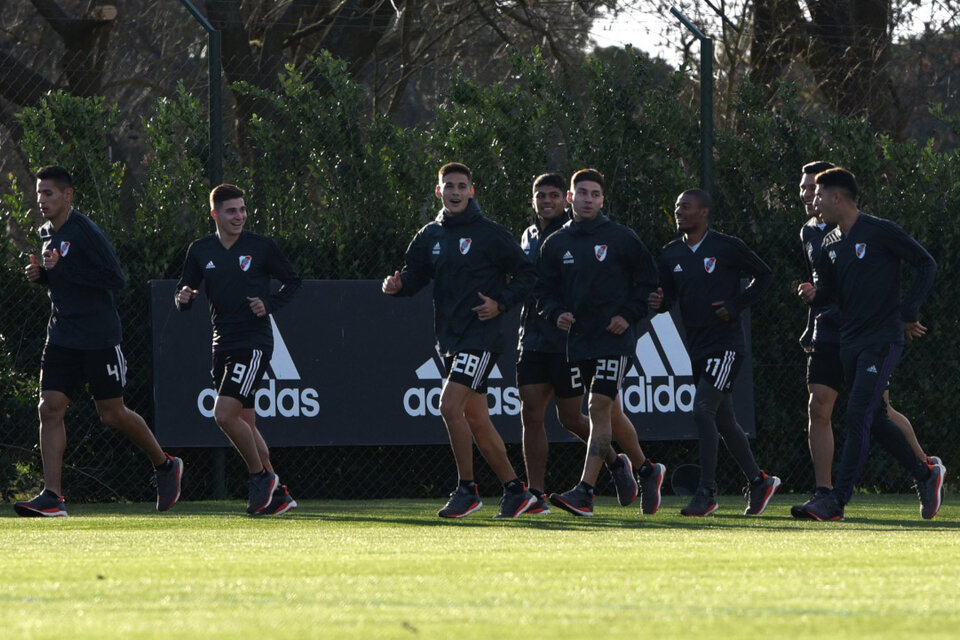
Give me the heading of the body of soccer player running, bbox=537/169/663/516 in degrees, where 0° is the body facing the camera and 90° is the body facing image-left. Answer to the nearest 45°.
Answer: approximately 45°

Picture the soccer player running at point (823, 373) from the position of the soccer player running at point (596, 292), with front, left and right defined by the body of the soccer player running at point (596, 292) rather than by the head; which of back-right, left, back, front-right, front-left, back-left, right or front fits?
back-left

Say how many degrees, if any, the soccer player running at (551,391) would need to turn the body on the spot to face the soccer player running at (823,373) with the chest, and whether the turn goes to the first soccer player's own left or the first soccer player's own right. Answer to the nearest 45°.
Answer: approximately 135° to the first soccer player's own left

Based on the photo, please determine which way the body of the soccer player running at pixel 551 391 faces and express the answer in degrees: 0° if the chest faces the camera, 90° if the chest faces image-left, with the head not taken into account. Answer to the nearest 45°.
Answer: approximately 45°
